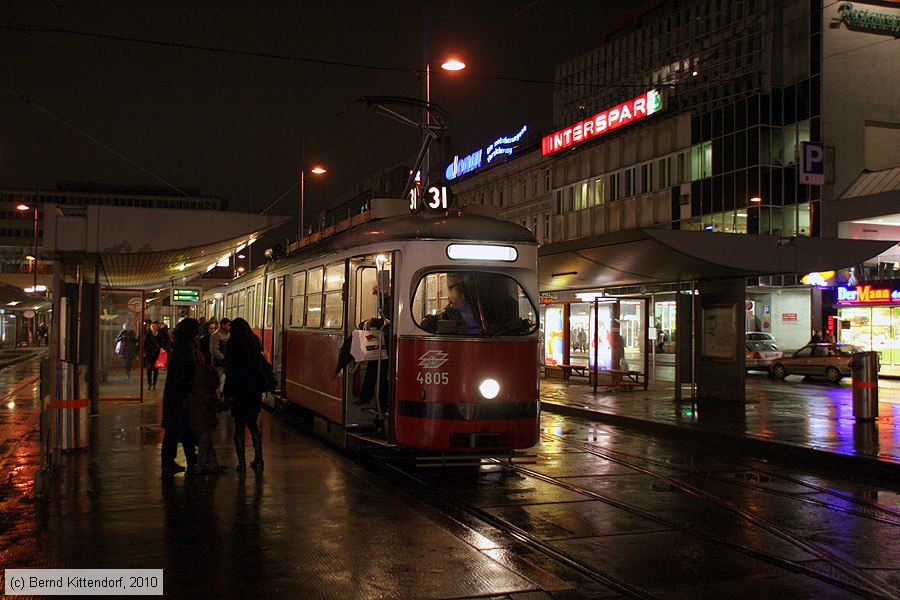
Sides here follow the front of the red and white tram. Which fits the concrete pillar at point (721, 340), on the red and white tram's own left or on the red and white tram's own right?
on the red and white tram's own left

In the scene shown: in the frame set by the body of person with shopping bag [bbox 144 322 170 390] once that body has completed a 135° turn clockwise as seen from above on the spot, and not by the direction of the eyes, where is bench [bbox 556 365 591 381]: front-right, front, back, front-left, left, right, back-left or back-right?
back-right

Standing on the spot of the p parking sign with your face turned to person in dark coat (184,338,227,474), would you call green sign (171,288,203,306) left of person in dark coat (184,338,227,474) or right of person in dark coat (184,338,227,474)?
right

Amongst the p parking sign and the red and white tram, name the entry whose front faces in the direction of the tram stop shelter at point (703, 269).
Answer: the p parking sign

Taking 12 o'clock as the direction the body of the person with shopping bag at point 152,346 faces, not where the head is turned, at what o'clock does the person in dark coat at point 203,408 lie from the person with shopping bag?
The person in dark coat is roughly at 12 o'clock from the person with shopping bag.

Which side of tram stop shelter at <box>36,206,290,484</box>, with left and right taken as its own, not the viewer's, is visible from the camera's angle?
right
